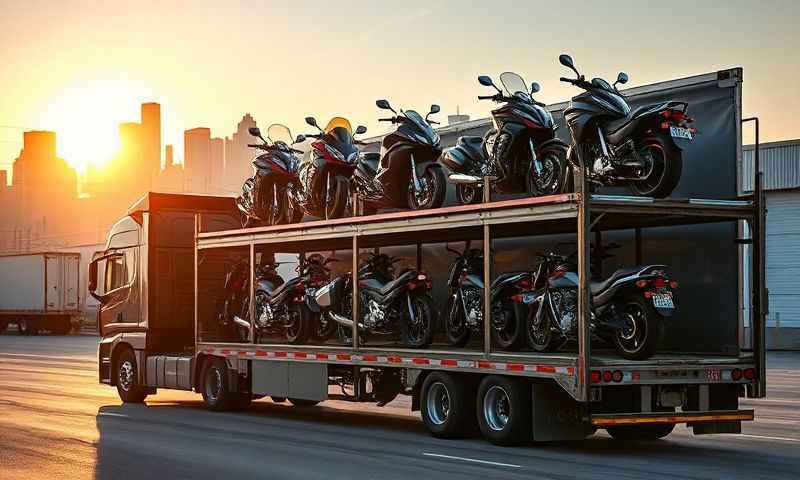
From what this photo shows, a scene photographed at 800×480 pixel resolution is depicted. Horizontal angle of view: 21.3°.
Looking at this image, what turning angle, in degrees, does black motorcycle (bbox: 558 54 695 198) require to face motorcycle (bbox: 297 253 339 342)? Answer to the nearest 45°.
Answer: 0° — it already faces it

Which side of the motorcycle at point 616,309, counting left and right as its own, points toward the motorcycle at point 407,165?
front

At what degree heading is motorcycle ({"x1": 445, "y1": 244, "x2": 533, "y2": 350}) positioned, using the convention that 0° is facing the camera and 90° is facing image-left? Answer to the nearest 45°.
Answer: approximately 135°

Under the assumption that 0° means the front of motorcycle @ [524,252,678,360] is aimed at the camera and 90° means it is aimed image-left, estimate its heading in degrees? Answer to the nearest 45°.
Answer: approximately 135°

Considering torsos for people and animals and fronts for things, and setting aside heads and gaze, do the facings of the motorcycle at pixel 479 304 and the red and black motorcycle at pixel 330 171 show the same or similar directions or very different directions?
very different directions

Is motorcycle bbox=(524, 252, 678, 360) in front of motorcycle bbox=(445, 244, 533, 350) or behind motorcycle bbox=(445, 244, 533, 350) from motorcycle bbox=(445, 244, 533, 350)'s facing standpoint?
behind

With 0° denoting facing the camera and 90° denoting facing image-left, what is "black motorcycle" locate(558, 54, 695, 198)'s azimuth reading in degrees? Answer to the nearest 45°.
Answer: approximately 135°

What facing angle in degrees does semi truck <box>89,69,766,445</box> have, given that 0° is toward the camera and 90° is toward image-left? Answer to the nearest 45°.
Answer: approximately 135°
